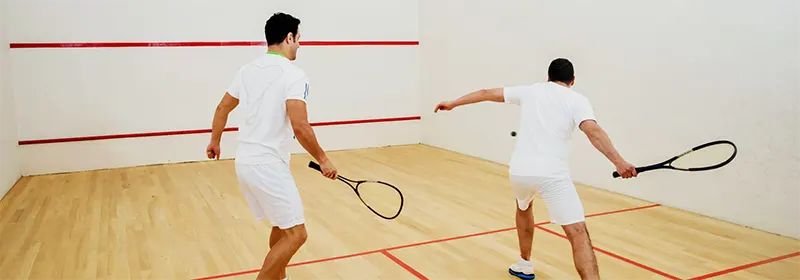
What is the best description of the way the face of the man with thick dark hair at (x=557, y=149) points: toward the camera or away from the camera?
away from the camera

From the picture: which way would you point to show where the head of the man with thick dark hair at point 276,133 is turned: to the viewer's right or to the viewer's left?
to the viewer's right

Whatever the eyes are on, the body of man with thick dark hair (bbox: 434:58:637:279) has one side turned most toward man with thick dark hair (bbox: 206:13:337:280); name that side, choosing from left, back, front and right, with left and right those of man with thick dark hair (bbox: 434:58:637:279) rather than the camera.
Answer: left

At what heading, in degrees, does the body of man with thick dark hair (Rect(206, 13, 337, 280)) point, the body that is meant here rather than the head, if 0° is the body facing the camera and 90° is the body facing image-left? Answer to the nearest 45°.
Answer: approximately 225°

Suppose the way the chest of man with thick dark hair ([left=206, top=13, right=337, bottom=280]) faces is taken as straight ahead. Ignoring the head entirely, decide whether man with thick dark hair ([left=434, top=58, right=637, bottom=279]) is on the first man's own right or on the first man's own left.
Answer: on the first man's own right

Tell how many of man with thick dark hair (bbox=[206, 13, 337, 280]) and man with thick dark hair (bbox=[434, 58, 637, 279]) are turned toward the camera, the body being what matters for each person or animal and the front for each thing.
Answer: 0

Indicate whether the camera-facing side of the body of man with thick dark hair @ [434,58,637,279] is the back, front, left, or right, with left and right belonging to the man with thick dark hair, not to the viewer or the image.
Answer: back
